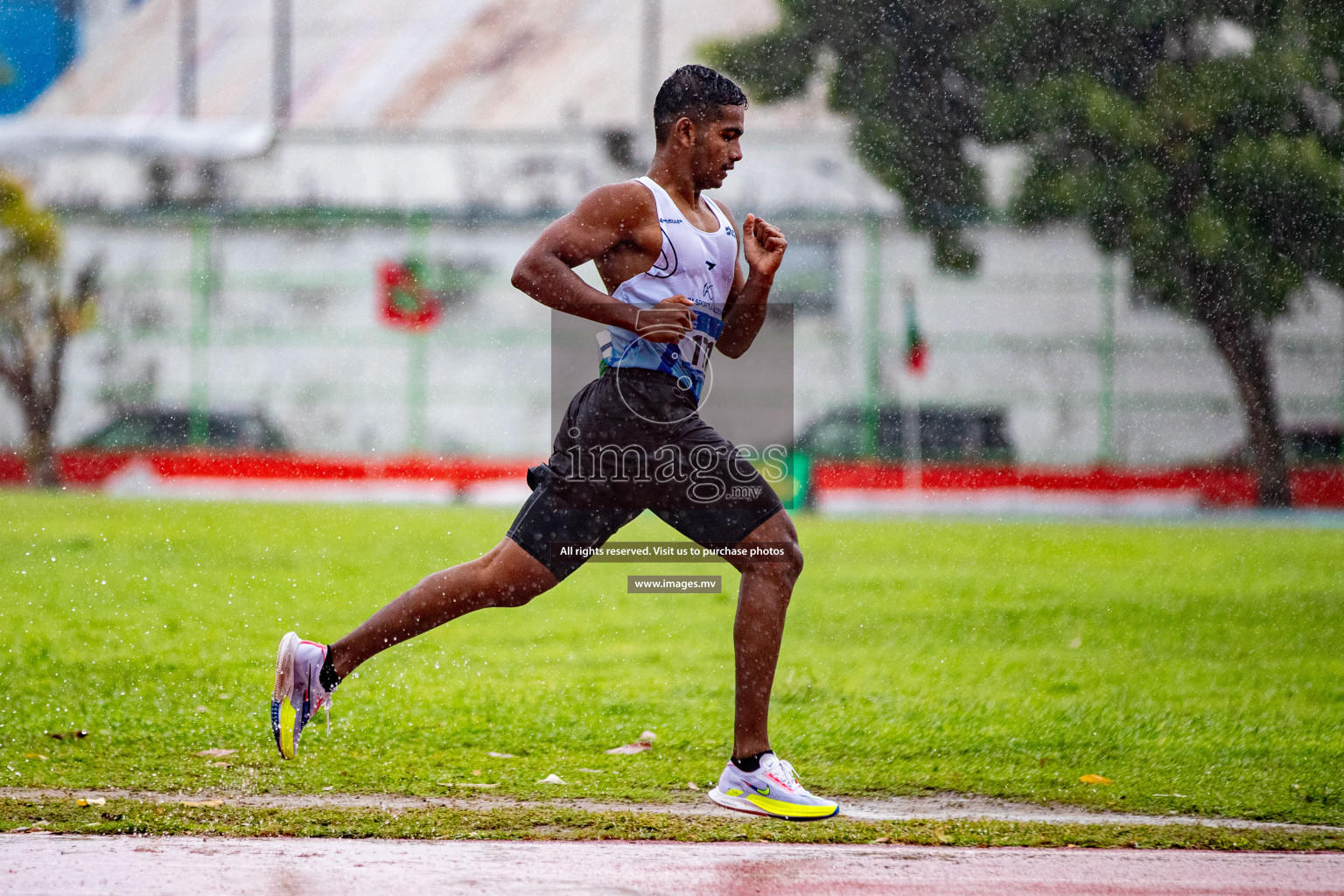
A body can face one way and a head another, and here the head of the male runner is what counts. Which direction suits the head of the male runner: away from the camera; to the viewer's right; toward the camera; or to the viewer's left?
to the viewer's right

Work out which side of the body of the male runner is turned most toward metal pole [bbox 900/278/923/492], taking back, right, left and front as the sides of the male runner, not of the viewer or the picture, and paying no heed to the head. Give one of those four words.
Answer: left

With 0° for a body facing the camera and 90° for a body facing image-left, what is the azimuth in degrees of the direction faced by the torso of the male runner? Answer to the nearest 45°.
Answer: approximately 270°

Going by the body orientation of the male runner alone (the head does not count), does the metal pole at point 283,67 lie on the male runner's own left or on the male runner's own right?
on the male runner's own left

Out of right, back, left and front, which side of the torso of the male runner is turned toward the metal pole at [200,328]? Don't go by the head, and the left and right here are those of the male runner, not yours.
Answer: left

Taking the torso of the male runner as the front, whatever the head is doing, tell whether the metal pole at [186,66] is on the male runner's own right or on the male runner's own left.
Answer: on the male runner's own left
